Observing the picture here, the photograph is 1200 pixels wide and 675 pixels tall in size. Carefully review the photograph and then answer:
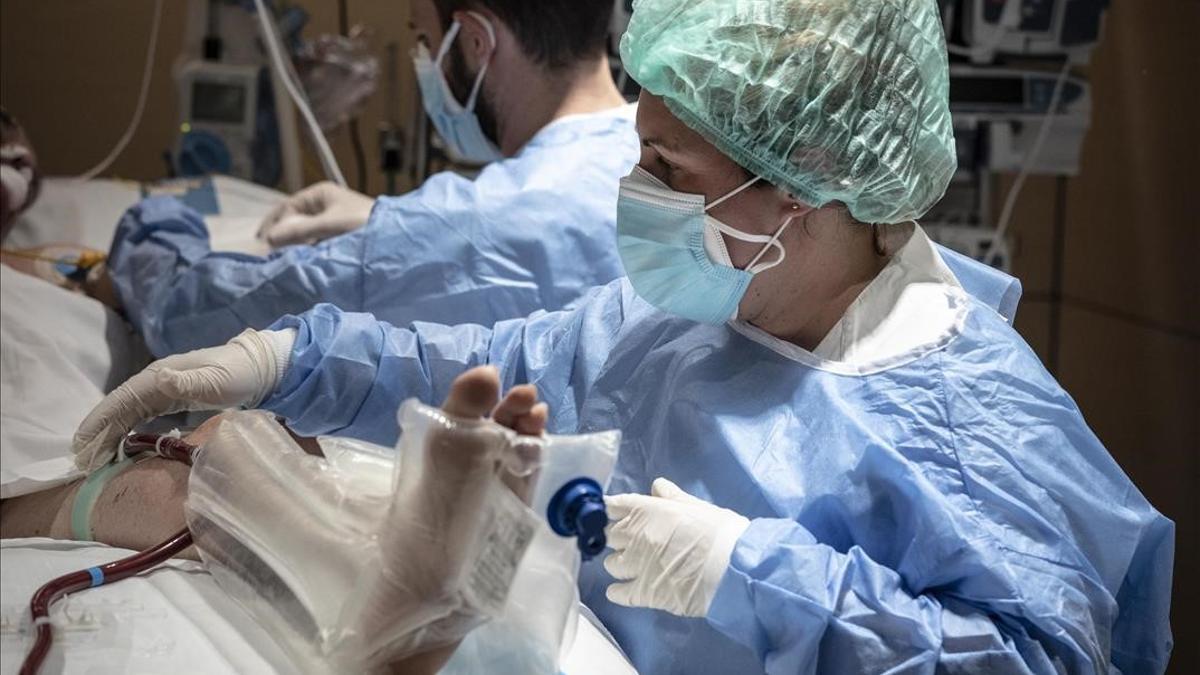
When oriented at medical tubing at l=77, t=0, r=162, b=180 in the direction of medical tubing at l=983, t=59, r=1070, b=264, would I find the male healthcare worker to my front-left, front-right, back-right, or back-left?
front-right

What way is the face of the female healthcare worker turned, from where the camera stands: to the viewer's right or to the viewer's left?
to the viewer's left

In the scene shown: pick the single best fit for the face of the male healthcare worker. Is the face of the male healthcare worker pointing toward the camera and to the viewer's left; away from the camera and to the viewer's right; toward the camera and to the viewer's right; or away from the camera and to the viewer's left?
away from the camera and to the viewer's left

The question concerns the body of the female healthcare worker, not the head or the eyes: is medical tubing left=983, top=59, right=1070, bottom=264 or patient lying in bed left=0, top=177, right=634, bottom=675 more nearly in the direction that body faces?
the patient lying in bed

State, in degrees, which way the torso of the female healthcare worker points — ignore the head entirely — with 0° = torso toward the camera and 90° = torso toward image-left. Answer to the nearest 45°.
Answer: approximately 45°

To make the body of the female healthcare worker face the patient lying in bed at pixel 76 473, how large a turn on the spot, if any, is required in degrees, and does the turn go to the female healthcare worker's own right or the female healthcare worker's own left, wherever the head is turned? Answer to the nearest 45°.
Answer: approximately 45° to the female healthcare worker's own right

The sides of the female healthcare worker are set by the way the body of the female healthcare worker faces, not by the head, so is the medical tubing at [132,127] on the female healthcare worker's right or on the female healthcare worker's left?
on the female healthcare worker's right

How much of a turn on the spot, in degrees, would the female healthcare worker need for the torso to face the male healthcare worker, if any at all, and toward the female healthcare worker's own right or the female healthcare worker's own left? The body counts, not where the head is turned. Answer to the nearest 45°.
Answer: approximately 90° to the female healthcare worker's own right
